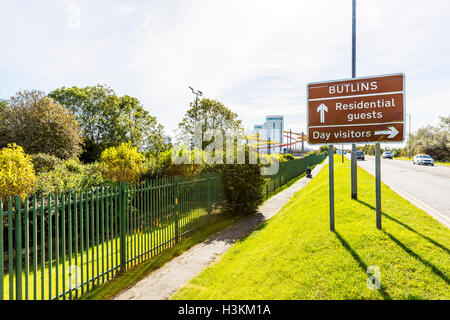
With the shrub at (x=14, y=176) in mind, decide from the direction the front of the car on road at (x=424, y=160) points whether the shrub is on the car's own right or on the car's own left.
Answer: on the car's own right

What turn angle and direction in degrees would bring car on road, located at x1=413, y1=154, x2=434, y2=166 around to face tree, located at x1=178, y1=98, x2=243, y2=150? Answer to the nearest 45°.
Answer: approximately 90° to its right

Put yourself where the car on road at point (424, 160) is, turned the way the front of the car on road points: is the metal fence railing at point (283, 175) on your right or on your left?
on your right

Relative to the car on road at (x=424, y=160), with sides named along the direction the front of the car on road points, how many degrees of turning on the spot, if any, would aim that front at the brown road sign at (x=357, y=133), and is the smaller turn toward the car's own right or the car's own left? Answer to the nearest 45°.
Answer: approximately 45° to the car's own right

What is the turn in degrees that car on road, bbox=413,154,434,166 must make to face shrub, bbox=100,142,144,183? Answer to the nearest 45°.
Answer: approximately 90° to its right

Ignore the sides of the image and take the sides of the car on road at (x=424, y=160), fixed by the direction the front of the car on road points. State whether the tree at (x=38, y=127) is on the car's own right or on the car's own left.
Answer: on the car's own right

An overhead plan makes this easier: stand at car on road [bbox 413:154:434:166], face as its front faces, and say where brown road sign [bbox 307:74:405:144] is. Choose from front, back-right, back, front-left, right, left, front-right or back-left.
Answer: front-right

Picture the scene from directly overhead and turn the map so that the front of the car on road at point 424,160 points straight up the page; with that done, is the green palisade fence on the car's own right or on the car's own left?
on the car's own right

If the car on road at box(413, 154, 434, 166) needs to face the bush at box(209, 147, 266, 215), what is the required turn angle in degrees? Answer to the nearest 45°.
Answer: approximately 45° to its right

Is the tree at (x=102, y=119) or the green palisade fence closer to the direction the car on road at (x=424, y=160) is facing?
the green palisade fence

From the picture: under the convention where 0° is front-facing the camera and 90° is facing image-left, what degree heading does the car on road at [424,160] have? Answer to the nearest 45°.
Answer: approximately 315°

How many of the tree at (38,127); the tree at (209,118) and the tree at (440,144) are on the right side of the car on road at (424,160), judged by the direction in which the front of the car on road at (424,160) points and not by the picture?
2

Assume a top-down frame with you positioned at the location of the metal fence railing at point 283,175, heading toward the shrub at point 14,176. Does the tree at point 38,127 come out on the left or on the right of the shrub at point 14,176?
right
